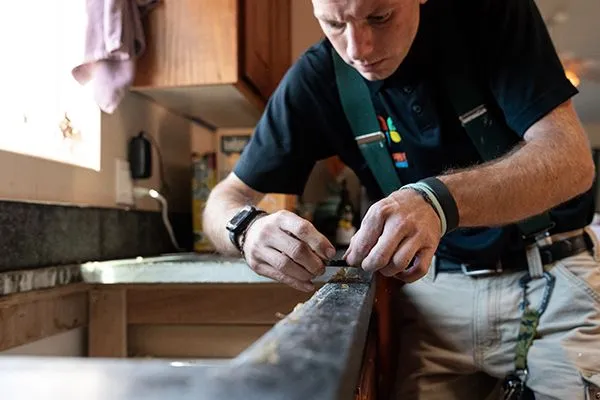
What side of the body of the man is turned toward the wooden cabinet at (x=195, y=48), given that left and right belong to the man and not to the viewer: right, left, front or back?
right

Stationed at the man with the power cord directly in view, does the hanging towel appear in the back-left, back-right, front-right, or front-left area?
front-left

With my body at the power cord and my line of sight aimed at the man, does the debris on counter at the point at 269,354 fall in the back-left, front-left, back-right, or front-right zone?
front-right

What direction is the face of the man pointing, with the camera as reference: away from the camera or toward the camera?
toward the camera

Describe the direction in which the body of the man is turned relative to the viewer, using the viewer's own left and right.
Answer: facing the viewer and to the left of the viewer
